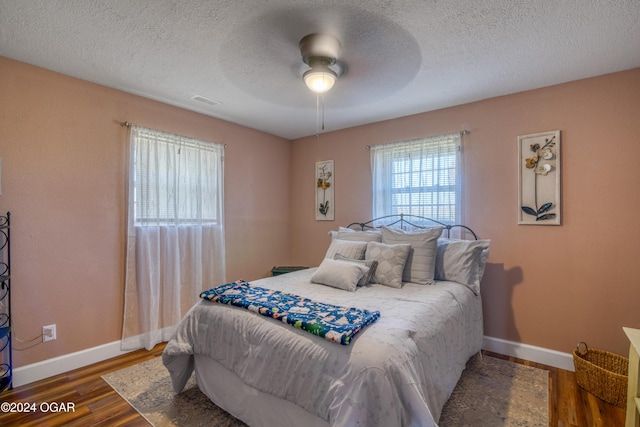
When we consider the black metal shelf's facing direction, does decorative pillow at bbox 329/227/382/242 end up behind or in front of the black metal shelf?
in front

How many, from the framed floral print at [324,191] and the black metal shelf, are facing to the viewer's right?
1

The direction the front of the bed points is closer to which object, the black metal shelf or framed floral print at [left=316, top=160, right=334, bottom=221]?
the black metal shelf

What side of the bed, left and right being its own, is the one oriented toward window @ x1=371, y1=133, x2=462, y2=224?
back

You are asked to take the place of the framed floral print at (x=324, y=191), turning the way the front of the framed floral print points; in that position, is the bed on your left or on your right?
on your left

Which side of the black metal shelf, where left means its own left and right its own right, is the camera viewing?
right

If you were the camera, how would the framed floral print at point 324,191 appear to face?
facing the viewer and to the left of the viewer

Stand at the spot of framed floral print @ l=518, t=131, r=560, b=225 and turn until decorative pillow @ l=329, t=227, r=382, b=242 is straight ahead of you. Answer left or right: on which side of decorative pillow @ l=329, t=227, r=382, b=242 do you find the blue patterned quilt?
left

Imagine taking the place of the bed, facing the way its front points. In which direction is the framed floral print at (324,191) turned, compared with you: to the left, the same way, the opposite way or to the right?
the same way

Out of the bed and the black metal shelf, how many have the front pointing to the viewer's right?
1

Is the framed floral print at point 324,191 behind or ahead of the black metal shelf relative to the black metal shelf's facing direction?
ahead

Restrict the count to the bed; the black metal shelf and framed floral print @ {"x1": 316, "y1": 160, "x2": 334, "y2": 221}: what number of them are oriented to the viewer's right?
1

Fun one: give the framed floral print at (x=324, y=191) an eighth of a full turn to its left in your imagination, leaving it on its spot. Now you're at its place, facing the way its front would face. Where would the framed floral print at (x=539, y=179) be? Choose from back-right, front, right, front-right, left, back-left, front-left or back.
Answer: front-left
